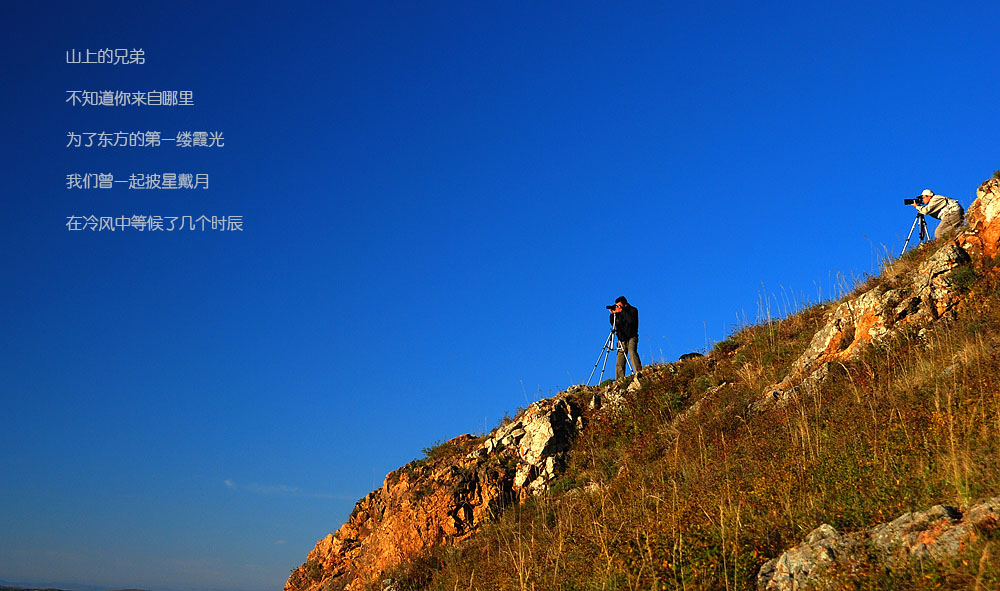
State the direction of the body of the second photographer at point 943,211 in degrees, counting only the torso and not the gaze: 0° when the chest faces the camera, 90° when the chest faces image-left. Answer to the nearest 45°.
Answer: approximately 90°

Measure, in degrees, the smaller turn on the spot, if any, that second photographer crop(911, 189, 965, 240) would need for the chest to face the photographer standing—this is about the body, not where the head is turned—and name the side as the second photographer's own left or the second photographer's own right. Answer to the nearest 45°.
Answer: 0° — they already face them

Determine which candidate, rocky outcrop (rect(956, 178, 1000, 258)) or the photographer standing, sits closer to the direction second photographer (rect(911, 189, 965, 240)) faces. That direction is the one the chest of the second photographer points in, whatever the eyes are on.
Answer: the photographer standing

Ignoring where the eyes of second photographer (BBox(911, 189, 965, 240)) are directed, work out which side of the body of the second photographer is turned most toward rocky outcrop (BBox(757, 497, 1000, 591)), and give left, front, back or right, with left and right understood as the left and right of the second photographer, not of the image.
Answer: left

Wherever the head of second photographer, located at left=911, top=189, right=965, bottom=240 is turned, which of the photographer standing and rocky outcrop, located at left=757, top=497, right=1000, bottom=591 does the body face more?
the photographer standing

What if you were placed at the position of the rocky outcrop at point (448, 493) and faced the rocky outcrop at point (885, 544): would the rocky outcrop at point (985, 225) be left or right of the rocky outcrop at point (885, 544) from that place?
left
